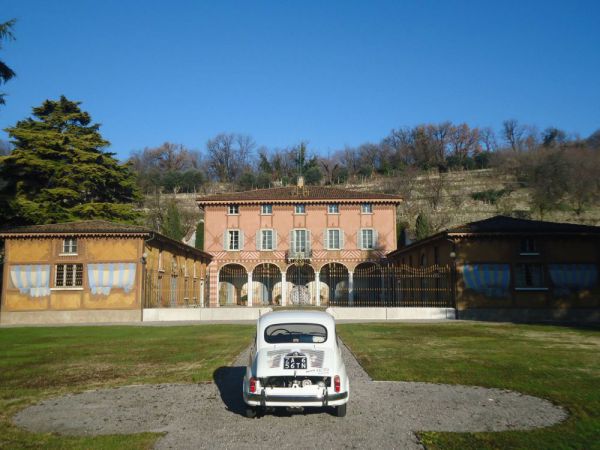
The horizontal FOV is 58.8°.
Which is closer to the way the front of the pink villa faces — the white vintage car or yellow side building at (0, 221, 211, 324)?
the white vintage car

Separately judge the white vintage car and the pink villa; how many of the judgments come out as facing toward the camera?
1

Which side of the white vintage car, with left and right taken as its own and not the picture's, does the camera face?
back

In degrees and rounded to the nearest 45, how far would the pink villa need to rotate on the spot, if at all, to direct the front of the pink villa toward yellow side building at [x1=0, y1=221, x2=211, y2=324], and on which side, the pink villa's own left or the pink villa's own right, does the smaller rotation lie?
approximately 45° to the pink villa's own right

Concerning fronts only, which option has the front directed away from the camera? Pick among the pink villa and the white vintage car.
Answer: the white vintage car

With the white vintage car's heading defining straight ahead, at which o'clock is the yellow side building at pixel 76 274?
The yellow side building is roughly at 11 o'clock from the white vintage car.

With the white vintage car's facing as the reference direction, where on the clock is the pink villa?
The pink villa is roughly at 12 o'clock from the white vintage car.

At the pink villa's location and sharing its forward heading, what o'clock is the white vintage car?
The white vintage car is roughly at 12 o'clock from the pink villa.

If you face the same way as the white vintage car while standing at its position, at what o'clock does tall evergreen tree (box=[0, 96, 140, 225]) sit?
The tall evergreen tree is roughly at 11 o'clock from the white vintage car.

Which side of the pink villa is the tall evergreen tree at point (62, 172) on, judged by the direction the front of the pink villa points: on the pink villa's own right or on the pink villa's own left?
on the pink villa's own right

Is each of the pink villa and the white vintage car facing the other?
yes

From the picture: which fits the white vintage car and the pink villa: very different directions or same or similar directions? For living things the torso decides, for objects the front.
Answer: very different directions
